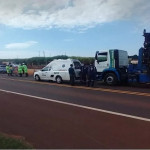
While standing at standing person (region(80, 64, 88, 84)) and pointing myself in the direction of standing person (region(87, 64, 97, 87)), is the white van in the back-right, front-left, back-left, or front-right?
back-right

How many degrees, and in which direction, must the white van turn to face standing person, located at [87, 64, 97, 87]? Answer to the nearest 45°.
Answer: approximately 180°

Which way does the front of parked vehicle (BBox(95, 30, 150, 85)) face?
to the viewer's left

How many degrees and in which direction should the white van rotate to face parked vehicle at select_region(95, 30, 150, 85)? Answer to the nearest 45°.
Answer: approximately 180°

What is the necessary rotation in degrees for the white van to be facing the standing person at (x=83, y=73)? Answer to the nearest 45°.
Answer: approximately 180°

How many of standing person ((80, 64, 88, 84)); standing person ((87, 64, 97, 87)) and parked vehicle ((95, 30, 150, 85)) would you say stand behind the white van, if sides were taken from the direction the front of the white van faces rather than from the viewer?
3

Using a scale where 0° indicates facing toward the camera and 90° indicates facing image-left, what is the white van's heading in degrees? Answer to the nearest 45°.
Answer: approximately 135°

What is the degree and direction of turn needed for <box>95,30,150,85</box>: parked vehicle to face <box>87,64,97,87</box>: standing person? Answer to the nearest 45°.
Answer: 0° — it already faces them
